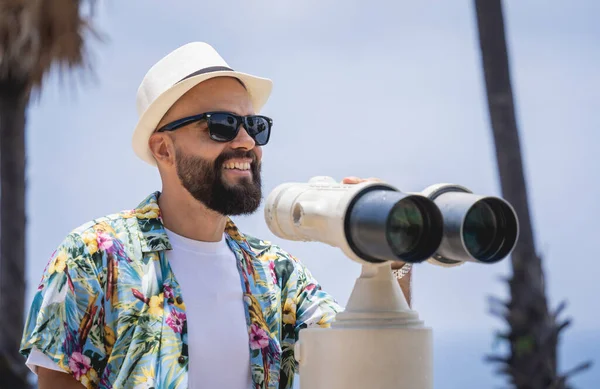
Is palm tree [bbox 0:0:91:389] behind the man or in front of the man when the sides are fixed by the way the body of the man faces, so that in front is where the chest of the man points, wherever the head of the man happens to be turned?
behind

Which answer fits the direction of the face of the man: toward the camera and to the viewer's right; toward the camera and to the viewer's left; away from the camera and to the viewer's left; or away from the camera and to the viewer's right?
toward the camera and to the viewer's right

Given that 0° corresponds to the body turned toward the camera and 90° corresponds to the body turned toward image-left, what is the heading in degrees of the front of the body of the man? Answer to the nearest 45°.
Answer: approximately 315°
